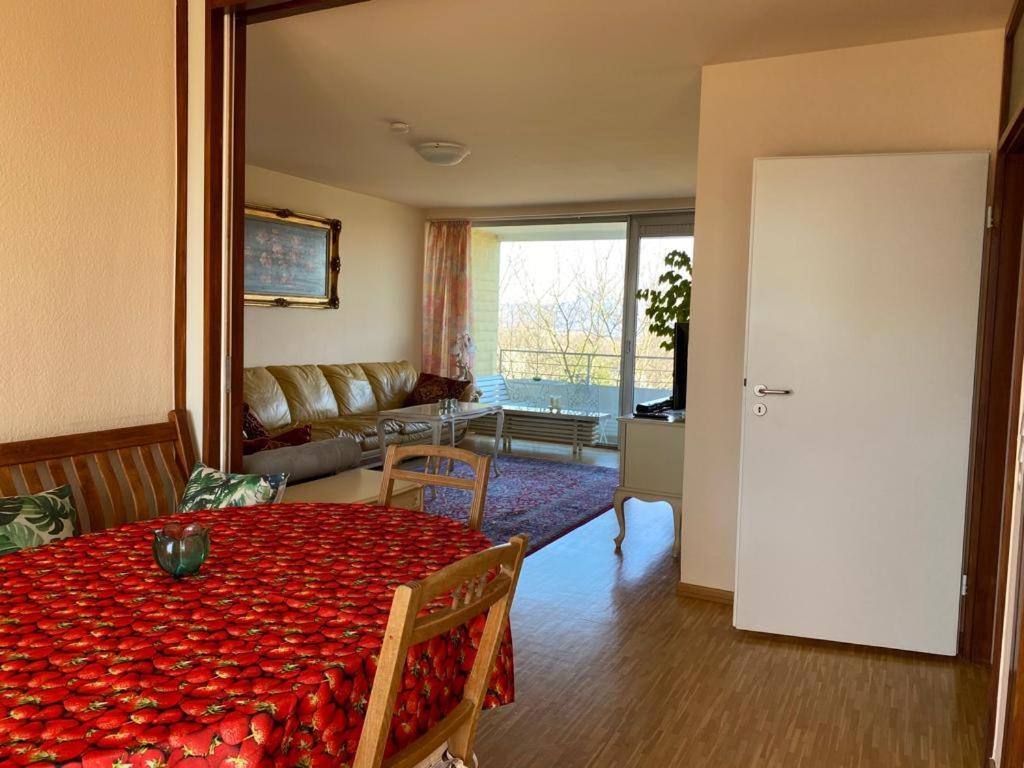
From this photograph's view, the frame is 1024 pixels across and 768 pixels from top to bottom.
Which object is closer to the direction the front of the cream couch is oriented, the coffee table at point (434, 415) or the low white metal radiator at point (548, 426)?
the coffee table

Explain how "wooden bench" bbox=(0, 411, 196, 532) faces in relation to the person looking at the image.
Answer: facing the viewer and to the right of the viewer

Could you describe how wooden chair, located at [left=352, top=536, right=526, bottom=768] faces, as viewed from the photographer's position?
facing away from the viewer and to the left of the viewer

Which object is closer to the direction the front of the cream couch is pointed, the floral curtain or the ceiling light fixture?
the ceiling light fixture

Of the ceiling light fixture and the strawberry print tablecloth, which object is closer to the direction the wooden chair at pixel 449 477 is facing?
the strawberry print tablecloth

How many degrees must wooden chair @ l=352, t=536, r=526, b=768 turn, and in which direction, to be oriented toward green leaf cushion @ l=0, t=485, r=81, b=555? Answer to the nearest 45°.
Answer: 0° — it already faces it

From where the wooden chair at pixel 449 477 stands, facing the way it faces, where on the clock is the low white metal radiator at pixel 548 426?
The low white metal radiator is roughly at 5 o'clock from the wooden chair.

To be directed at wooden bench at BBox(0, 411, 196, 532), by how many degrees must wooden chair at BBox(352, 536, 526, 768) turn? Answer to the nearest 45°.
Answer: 0° — it already faces it

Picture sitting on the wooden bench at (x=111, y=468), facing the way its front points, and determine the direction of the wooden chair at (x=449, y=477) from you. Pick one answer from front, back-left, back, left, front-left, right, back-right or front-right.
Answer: front

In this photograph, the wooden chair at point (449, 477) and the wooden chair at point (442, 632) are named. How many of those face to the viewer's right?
0

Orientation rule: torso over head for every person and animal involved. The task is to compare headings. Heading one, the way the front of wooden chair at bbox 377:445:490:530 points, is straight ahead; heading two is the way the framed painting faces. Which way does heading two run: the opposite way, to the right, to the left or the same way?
to the left

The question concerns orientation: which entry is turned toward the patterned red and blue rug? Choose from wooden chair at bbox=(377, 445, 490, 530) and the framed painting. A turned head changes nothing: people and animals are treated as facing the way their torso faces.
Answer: the framed painting

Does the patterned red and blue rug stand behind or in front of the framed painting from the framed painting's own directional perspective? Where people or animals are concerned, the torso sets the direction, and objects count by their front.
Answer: in front

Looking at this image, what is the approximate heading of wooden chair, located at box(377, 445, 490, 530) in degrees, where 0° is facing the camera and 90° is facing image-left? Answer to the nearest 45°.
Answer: approximately 45°

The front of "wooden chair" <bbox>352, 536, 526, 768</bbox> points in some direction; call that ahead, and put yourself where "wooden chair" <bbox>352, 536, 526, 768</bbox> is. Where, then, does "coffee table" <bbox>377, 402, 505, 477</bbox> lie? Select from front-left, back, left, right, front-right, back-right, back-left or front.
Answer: front-right

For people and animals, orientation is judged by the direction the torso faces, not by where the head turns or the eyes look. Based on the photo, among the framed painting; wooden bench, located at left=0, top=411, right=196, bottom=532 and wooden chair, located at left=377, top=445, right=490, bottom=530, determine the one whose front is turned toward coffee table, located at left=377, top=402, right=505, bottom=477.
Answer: the framed painting

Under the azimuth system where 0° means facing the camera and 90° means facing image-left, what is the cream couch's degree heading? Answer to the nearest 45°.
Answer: approximately 315°

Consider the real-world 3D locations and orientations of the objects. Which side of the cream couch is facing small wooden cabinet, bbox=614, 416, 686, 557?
front

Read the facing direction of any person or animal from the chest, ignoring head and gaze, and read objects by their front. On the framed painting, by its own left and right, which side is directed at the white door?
front

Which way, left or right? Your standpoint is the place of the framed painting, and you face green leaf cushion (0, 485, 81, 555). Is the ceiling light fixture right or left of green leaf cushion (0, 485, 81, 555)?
left
